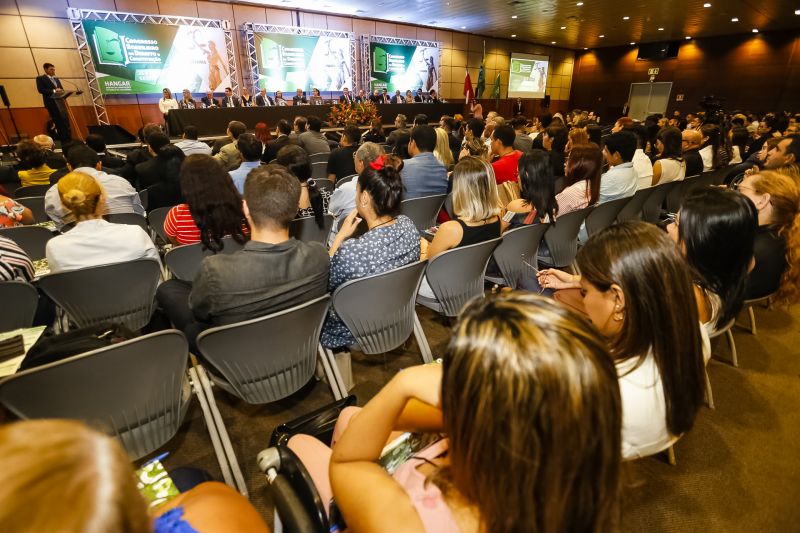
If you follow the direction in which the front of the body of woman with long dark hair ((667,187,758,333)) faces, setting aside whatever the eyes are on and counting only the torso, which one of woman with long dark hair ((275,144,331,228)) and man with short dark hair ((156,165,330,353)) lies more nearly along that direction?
the woman with long dark hair

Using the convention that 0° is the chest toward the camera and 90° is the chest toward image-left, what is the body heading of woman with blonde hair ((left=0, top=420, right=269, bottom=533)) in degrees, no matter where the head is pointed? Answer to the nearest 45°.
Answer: approximately 180°

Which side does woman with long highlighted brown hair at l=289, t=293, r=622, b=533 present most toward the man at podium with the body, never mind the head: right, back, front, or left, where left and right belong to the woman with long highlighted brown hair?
front

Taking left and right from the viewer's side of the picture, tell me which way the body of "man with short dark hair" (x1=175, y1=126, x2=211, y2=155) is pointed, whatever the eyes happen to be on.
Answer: facing away from the viewer and to the left of the viewer

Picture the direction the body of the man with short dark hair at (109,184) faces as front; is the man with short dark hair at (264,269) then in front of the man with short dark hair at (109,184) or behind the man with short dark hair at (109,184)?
behind

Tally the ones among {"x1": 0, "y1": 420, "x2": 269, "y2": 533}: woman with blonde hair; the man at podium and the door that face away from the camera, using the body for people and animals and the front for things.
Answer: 1

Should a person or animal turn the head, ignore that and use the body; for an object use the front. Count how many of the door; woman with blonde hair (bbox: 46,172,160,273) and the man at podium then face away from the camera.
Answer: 1

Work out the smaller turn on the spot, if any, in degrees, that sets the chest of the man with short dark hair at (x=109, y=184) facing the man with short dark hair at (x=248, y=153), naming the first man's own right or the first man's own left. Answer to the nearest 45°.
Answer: approximately 90° to the first man's own right

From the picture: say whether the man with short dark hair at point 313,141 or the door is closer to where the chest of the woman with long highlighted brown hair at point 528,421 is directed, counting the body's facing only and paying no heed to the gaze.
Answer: the man with short dark hair

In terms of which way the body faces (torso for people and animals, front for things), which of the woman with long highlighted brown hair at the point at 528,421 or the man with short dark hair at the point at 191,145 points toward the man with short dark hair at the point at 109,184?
the woman with long highlighted brown hair

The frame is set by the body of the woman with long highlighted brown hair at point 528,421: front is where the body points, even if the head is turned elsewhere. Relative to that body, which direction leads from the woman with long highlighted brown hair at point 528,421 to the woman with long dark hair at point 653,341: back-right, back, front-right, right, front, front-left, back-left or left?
right

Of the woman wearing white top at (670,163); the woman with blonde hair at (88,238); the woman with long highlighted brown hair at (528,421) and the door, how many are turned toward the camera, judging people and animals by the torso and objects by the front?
1

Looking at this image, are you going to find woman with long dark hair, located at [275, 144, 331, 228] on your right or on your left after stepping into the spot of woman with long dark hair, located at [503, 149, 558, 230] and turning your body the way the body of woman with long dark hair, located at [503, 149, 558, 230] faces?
on your left

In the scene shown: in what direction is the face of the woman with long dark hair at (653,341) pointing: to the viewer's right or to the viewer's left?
to the viewer's left

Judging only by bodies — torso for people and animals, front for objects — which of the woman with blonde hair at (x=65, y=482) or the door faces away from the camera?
the woman with blonde hair

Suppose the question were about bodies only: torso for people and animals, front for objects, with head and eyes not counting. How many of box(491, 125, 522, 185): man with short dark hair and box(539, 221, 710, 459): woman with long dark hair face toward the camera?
0

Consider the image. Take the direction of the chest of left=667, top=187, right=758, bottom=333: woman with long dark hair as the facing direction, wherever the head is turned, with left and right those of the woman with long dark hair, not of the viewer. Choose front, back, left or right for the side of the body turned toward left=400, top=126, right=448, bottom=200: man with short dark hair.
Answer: front

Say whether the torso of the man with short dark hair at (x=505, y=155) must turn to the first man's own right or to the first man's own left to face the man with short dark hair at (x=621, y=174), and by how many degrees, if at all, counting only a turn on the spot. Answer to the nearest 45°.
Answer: approximately 180°

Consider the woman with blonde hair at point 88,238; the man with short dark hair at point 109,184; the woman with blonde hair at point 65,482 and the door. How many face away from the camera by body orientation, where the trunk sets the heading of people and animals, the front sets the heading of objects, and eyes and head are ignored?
3

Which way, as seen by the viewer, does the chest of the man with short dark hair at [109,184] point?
away from the camera

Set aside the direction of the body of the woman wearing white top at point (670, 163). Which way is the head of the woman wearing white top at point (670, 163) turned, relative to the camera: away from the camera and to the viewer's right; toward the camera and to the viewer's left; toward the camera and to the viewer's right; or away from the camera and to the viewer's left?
away from the camera and to the viewer's left

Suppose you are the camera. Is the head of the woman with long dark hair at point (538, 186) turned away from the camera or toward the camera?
away from the camera
